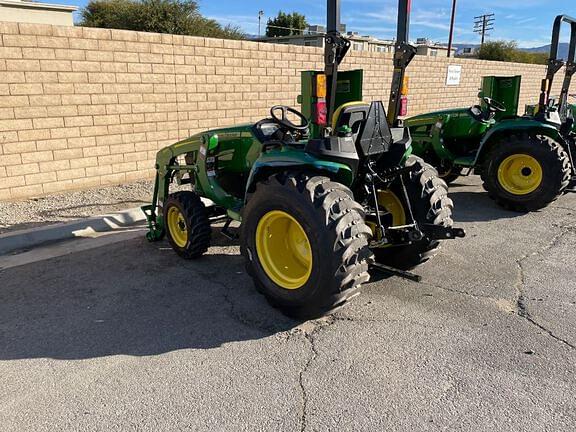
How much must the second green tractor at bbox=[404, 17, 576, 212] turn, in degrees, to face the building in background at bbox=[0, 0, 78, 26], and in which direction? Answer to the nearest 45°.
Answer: approximately 45° to its right

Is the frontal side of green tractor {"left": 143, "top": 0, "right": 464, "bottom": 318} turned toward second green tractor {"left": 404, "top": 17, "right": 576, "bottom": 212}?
no

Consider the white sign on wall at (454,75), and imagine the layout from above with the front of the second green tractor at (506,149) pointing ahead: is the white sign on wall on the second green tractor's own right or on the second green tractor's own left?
on the second green tractor's own right

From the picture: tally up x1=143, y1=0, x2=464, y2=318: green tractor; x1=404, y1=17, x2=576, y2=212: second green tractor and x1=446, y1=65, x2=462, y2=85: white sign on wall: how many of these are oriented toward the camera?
1

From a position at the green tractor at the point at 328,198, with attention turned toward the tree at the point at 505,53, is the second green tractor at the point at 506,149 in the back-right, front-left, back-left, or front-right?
front-right

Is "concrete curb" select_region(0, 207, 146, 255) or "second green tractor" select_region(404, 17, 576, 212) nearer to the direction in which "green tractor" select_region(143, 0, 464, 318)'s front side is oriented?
the concrete curb

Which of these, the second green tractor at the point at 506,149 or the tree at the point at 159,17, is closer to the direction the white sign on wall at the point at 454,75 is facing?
the second green tractor

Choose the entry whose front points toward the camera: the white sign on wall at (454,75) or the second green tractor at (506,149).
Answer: the white sign on wall

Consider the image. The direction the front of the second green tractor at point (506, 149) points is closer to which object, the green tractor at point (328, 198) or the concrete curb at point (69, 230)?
the concrete curb

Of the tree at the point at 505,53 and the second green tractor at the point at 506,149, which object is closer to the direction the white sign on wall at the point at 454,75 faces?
the second green tractor

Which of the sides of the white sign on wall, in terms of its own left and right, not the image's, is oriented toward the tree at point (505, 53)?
back

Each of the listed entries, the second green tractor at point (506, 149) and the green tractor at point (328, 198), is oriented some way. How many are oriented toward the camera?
0

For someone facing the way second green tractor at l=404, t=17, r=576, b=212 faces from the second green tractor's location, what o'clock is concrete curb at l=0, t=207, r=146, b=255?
The concrete curb is roughly at 11 o'clock from the second green tractor.

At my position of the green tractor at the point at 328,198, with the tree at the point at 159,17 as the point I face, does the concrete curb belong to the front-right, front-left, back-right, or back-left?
front-left

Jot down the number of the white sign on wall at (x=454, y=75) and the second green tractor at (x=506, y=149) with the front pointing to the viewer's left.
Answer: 1

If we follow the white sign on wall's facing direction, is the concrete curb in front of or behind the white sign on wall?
in front

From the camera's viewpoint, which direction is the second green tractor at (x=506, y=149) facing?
to the viewer's left

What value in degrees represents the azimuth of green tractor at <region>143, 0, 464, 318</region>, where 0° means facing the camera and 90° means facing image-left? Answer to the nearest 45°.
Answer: approximately 135°

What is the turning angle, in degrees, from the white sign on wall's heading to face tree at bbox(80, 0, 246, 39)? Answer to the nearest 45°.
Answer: approximately 135° to its right

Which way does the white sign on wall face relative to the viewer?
toward the camera
